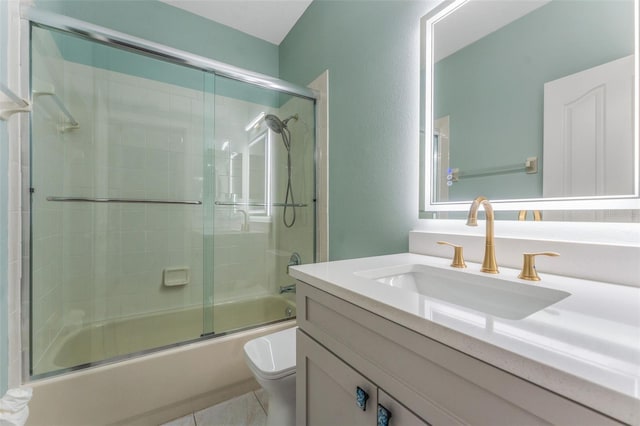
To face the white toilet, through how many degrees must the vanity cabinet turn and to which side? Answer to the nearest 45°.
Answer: approximately 90° to its right

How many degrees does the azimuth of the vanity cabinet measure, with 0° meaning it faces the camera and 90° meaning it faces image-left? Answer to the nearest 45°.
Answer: approximately 45°

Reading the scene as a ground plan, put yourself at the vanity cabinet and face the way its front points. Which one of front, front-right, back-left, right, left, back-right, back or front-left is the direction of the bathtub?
front-right

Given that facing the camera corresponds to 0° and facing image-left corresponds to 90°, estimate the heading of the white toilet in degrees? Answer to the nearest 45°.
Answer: approximately 45°

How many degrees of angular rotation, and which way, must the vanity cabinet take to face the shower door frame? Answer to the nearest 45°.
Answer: approximately 45° to its right

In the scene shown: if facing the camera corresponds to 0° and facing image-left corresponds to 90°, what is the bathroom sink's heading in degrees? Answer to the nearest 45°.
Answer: approximately 45°

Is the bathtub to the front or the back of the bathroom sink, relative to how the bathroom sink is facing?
to the front

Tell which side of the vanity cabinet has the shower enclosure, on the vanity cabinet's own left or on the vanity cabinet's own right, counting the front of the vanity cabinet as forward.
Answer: on the vanity cabinet's own right

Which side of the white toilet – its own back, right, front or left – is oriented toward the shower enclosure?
right

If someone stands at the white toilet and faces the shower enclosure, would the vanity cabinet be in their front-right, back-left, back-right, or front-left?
back-left

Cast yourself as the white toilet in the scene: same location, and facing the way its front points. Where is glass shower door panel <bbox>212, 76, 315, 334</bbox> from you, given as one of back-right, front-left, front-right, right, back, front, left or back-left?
back-right

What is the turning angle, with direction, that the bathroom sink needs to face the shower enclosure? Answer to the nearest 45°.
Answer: approximately 45° to its right

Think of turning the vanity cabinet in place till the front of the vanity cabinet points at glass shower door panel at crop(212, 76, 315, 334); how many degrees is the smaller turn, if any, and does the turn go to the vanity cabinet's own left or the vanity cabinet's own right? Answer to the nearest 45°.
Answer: approximately 90° to the vanity cabinet's own right
